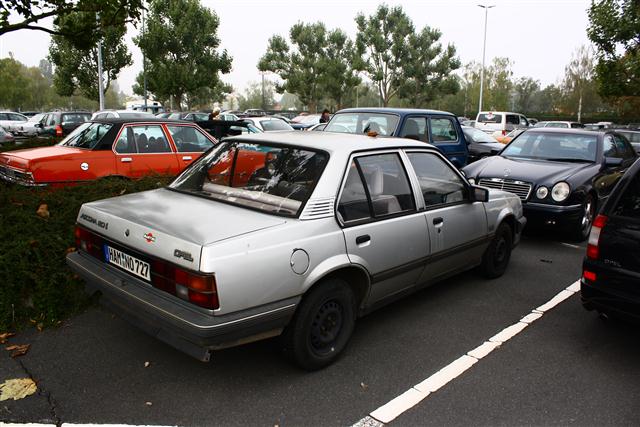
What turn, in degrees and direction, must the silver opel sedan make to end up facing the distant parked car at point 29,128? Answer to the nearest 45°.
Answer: approximately 90° to its left

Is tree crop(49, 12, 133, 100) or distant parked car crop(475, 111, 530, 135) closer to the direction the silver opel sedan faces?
the distant parked car

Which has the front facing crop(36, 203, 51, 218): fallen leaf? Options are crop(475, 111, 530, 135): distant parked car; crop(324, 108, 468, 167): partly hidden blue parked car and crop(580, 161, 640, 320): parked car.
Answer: crop(324, 108, 468, 167): partly hidden blue parked car

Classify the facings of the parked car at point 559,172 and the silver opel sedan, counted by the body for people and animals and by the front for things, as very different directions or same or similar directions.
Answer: very different directions

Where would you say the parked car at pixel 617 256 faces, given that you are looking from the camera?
facing away from the viewer and to the right of the viewer

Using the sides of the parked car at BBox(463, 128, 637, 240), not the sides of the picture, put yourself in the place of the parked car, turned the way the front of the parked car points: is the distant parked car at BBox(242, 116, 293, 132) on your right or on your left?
on your right

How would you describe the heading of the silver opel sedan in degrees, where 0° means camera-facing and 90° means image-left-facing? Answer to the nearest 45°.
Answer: approximately 225°
